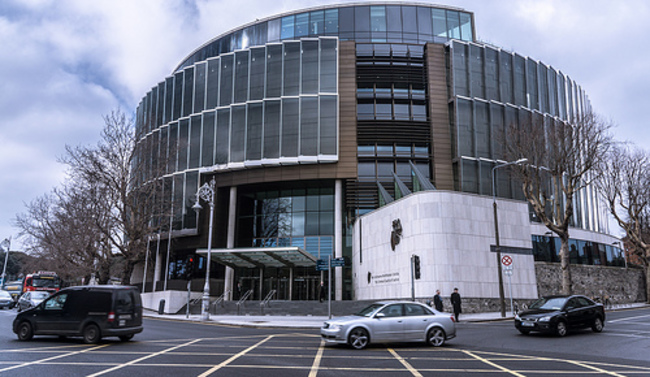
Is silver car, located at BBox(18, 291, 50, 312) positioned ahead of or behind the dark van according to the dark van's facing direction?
ahead

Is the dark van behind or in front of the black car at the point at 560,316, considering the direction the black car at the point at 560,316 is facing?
in front

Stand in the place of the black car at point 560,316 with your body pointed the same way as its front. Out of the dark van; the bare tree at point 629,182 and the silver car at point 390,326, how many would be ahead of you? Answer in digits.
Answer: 2

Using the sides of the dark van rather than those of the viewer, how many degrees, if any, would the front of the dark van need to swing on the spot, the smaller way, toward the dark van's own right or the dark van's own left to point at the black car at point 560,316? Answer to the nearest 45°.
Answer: approximately 135° to the dark van's own right

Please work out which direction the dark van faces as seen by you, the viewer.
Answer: facing away from the viewer and to the left of the viewer

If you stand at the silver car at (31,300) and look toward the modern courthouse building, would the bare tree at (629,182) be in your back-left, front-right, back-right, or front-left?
front-right

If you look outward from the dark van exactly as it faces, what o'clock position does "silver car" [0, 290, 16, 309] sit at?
The silver car is roughly at 1 o'clock from the dark van.

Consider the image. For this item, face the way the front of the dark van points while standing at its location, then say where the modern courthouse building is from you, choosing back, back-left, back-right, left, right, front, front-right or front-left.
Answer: right

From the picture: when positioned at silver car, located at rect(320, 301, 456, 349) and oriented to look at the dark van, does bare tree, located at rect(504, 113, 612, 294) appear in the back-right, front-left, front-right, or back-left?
back-right

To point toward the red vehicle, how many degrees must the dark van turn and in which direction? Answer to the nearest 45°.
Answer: approximately 45° to its right

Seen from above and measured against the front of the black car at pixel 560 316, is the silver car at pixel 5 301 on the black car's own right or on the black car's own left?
on the black car's own right

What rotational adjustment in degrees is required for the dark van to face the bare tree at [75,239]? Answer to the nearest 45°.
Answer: approximately 45° to its right

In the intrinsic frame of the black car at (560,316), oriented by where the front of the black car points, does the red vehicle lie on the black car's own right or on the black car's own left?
on the black car's own right

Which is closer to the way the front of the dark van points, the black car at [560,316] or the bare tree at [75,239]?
the bare tree

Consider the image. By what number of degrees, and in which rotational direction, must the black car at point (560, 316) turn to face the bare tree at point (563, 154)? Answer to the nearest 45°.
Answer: approximately 135° to its right
